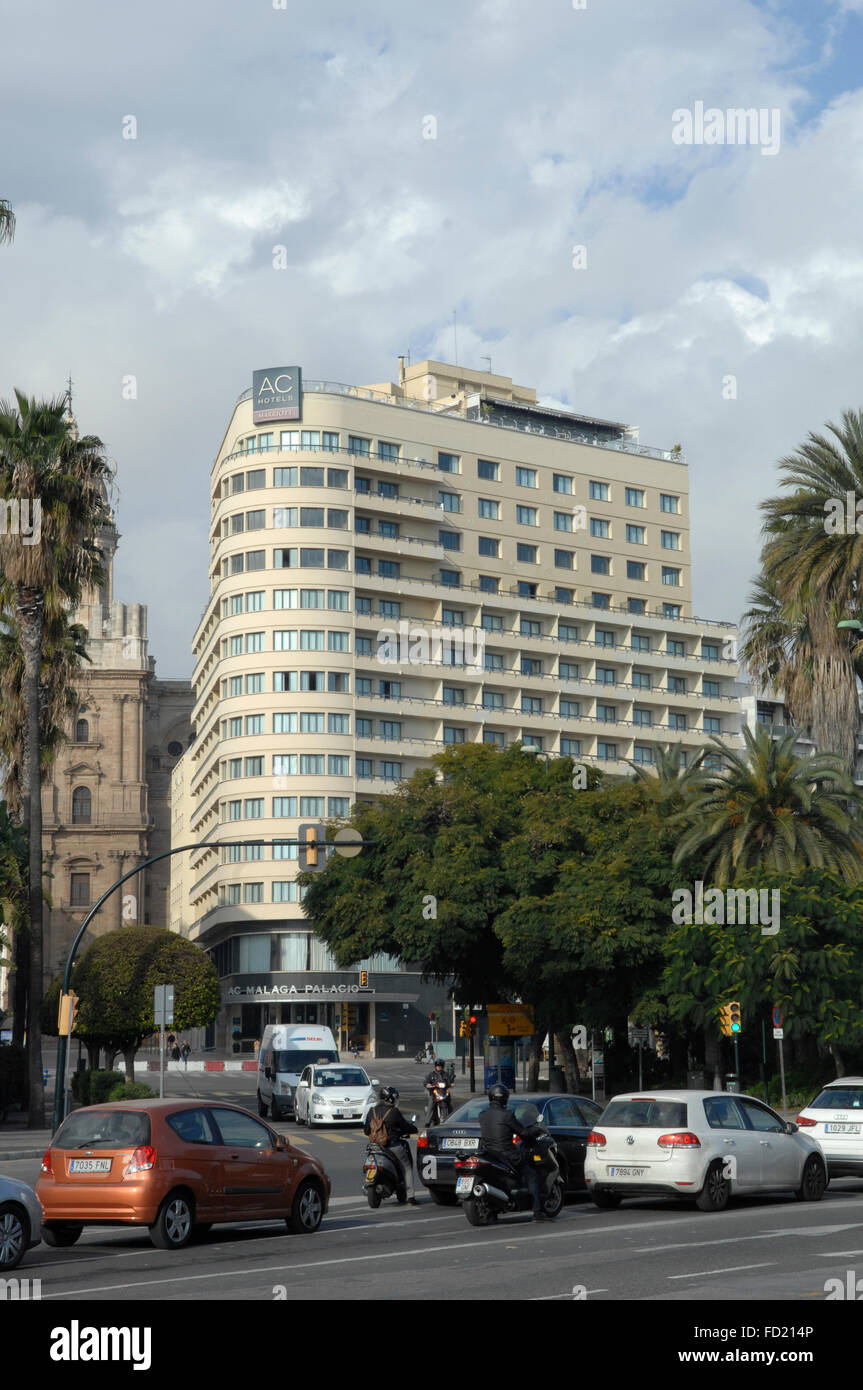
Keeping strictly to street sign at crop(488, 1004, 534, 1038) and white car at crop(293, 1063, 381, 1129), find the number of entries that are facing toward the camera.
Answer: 2

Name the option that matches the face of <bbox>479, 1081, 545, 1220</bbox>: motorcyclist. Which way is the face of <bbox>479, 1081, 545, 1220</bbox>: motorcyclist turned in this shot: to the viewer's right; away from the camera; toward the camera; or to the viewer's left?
away from the camera

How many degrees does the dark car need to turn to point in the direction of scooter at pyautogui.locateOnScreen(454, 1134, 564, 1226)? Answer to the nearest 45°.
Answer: approximately 135° to its right

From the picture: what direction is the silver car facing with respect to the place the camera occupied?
facing away from the viewer and to the right of the viewer

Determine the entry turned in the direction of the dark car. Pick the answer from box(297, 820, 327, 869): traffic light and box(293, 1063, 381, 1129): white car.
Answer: the white car

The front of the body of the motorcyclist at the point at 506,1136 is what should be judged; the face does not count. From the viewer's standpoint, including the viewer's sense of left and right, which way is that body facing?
facing away from the viewer and to the right of the viewer

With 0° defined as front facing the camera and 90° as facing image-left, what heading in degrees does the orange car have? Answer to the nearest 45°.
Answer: approximately 225°

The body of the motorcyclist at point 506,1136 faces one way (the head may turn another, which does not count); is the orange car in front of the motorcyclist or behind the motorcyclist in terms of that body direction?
behind

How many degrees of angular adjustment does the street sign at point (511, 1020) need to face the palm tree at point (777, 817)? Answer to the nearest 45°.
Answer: approximately 90° to its left
